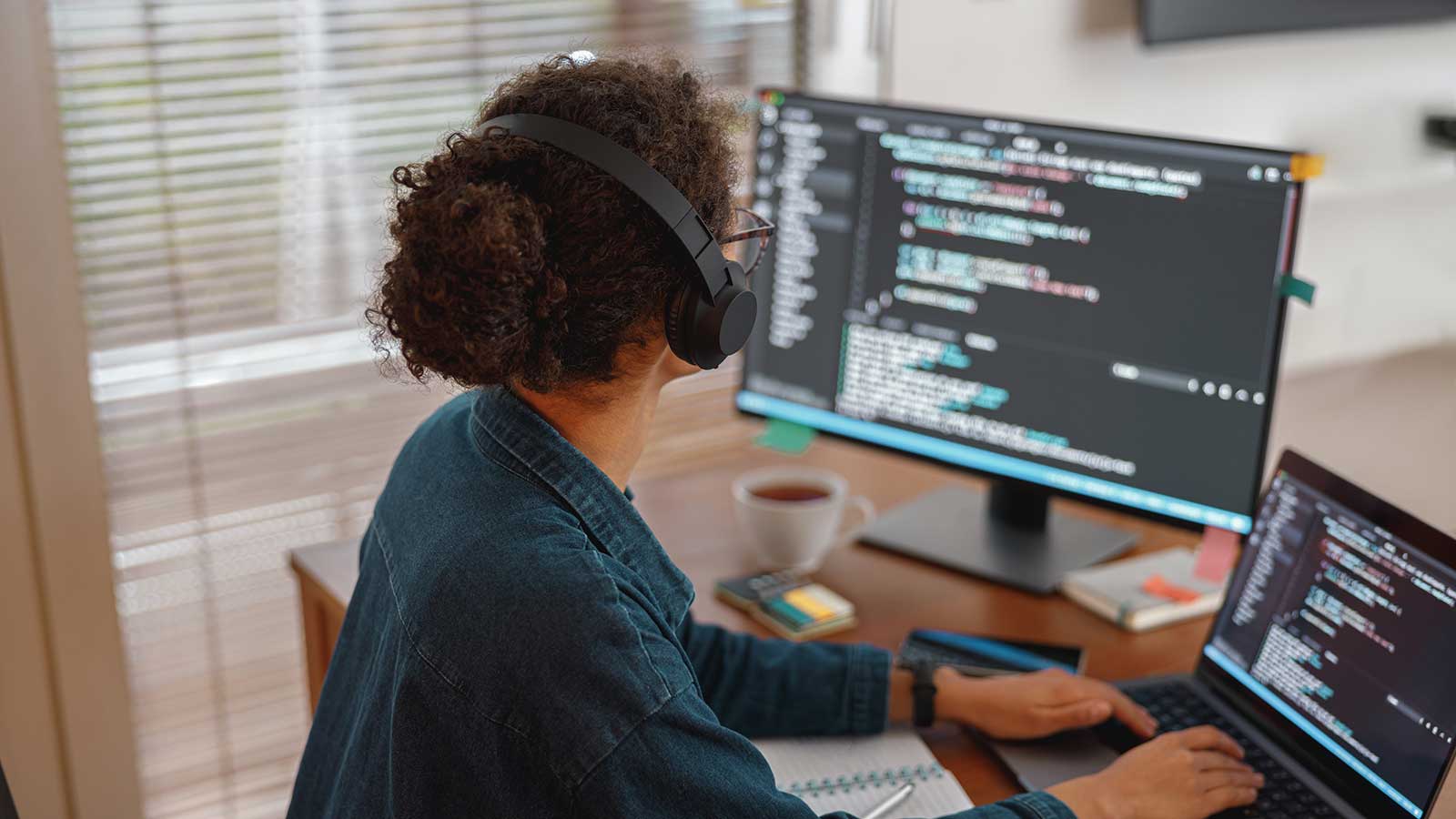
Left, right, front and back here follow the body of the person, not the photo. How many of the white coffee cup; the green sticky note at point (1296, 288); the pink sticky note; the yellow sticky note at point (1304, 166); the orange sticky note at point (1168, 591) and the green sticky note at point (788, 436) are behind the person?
0

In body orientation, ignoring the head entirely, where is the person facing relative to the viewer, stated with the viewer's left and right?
facing away from the viewer and to the right of the viewer

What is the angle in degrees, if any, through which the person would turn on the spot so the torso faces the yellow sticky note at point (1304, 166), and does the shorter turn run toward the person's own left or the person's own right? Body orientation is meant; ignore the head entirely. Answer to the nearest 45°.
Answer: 0° — they already face it

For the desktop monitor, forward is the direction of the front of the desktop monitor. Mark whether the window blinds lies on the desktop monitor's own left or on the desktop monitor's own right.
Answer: on the desktop monitor's own right

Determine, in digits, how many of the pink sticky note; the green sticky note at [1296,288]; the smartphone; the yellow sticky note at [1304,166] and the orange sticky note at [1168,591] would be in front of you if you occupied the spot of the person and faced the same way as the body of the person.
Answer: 5

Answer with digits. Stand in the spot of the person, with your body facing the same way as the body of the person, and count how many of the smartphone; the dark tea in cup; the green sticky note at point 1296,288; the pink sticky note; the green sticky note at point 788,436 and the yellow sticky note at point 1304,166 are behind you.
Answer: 0

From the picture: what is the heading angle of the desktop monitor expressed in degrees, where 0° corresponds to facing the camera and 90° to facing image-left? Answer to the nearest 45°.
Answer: approximately 45°

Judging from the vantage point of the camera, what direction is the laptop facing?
facing the viewer and to the left of the viewer

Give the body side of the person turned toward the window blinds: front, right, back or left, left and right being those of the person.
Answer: left

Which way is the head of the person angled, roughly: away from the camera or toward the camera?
away from the camera

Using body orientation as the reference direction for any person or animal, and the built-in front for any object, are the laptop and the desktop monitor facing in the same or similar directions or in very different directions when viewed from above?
same or similar directions

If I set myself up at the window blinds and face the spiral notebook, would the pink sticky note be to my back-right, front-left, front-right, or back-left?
front-left

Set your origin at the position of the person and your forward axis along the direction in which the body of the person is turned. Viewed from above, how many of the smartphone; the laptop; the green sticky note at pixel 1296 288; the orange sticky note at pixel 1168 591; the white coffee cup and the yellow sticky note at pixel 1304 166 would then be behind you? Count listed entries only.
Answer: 0

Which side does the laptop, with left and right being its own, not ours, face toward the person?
front
